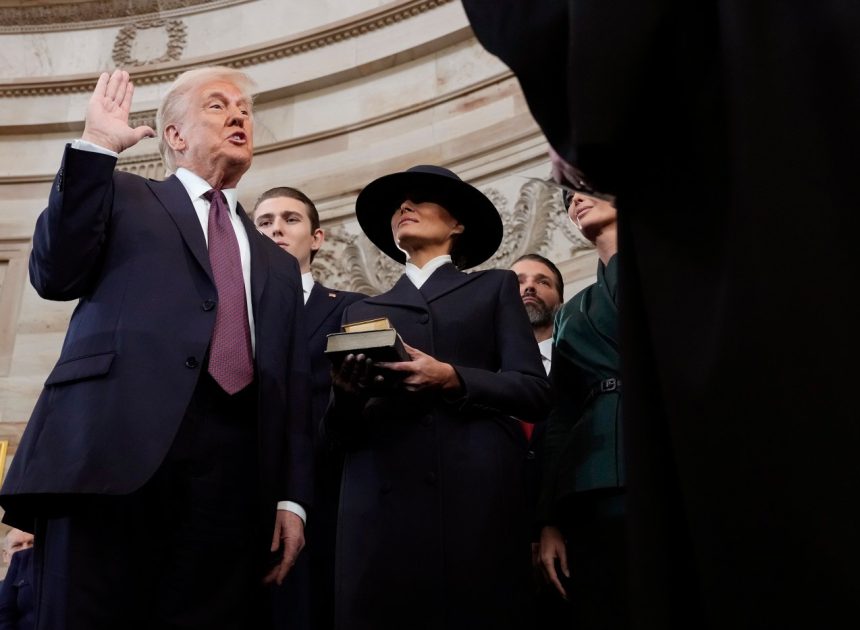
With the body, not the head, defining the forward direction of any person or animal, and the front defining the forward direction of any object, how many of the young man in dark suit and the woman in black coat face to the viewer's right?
0

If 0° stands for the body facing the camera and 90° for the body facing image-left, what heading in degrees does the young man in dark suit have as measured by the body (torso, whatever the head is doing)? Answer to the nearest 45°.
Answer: approximately 45°

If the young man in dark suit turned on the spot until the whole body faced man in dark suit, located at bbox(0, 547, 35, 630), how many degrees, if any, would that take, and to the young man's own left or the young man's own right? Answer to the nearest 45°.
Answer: approximately 90° to the young man's own right

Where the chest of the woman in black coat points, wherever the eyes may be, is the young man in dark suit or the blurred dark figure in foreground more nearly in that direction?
the blurred dark figure in foreground

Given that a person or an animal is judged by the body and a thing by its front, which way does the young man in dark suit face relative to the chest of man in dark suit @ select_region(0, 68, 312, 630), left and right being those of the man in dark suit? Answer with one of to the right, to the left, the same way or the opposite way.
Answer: to the right

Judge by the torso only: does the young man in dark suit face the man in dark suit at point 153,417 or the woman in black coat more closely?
the man in dark suit

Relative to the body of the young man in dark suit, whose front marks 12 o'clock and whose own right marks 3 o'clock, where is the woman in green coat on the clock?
The woman in green coat is roughly at 9 o'clock from the young man in dark suit.

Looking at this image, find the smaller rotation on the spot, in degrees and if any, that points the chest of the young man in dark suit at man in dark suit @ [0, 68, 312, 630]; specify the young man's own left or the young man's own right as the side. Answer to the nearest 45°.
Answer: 0° — they already face them

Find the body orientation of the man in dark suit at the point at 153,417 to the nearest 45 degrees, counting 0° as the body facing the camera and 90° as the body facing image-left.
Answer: approximately 315°

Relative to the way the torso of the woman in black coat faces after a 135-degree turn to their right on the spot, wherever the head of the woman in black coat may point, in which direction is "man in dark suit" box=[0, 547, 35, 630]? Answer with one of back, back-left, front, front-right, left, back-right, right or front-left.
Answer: front-left

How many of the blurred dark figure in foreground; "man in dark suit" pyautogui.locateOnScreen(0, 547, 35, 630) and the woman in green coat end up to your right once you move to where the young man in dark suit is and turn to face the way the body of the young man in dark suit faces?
1

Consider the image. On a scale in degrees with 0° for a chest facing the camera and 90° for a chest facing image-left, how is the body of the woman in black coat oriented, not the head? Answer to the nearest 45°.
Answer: approximately 45°

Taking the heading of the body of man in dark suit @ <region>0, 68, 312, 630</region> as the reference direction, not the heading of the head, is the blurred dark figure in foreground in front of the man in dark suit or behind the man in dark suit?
in front
